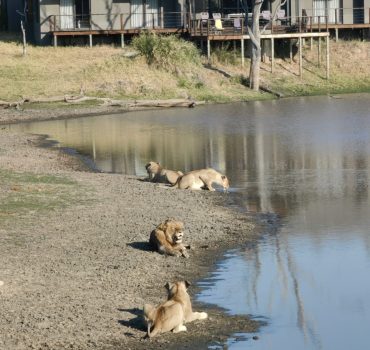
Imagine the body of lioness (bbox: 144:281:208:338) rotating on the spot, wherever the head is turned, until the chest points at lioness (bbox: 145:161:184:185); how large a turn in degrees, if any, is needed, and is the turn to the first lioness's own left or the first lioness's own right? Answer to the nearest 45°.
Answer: approximately 45° to the first lioness's own left

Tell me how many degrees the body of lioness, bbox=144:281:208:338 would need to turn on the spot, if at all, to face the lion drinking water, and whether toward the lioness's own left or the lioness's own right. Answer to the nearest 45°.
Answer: approximately 45° to the lioness's own left

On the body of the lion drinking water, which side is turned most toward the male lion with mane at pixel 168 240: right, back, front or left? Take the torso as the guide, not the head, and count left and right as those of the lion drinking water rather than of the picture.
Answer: right

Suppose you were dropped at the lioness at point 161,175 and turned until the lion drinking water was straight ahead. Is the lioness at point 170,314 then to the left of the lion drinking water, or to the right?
right

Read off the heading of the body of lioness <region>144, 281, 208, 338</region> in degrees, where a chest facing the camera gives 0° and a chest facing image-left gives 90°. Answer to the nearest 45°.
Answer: approximately 225°

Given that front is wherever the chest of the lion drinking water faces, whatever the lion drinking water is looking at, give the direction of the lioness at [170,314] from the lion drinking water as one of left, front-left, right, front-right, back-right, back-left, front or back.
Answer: right

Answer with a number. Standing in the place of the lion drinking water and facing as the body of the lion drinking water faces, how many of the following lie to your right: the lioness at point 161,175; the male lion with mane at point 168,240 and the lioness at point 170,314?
2

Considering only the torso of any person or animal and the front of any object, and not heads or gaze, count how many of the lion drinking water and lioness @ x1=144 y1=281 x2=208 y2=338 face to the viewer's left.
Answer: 0

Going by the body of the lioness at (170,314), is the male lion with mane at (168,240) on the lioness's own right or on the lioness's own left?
on the lioness's own left

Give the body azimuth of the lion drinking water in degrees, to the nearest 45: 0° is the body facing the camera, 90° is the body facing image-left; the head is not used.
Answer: approximately 270°
